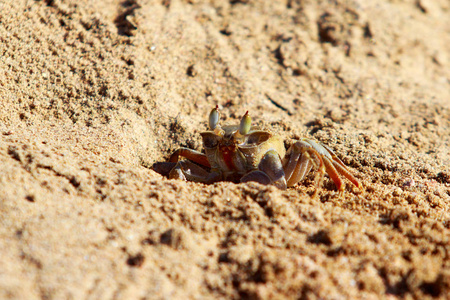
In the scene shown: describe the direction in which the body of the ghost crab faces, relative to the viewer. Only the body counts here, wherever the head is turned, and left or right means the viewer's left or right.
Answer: facing the viewer and to the left of the viewer
